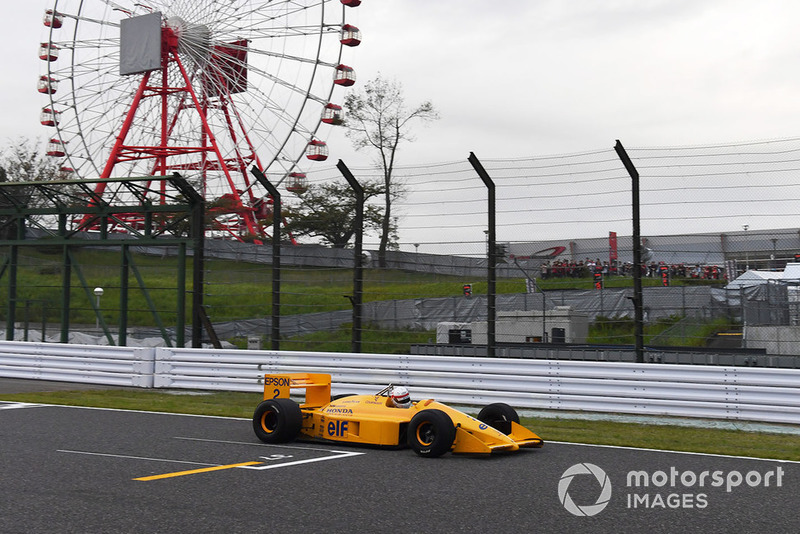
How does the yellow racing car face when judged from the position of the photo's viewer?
facing the viewer and to the right of the viewer

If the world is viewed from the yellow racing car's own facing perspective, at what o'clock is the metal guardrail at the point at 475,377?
The metal guardrail is roughly at 8 o'clock from the yellow racing car.

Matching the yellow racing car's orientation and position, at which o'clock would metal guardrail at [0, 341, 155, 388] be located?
The metal guardrail is roughly at 6 o'clock from the yellow racing car.

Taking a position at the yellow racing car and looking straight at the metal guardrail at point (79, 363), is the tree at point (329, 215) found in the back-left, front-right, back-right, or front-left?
front-right

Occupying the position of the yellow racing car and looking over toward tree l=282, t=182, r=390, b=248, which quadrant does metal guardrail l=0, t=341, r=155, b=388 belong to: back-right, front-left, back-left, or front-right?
front-left

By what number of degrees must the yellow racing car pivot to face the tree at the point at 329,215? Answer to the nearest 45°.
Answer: approximately 135° to its left
